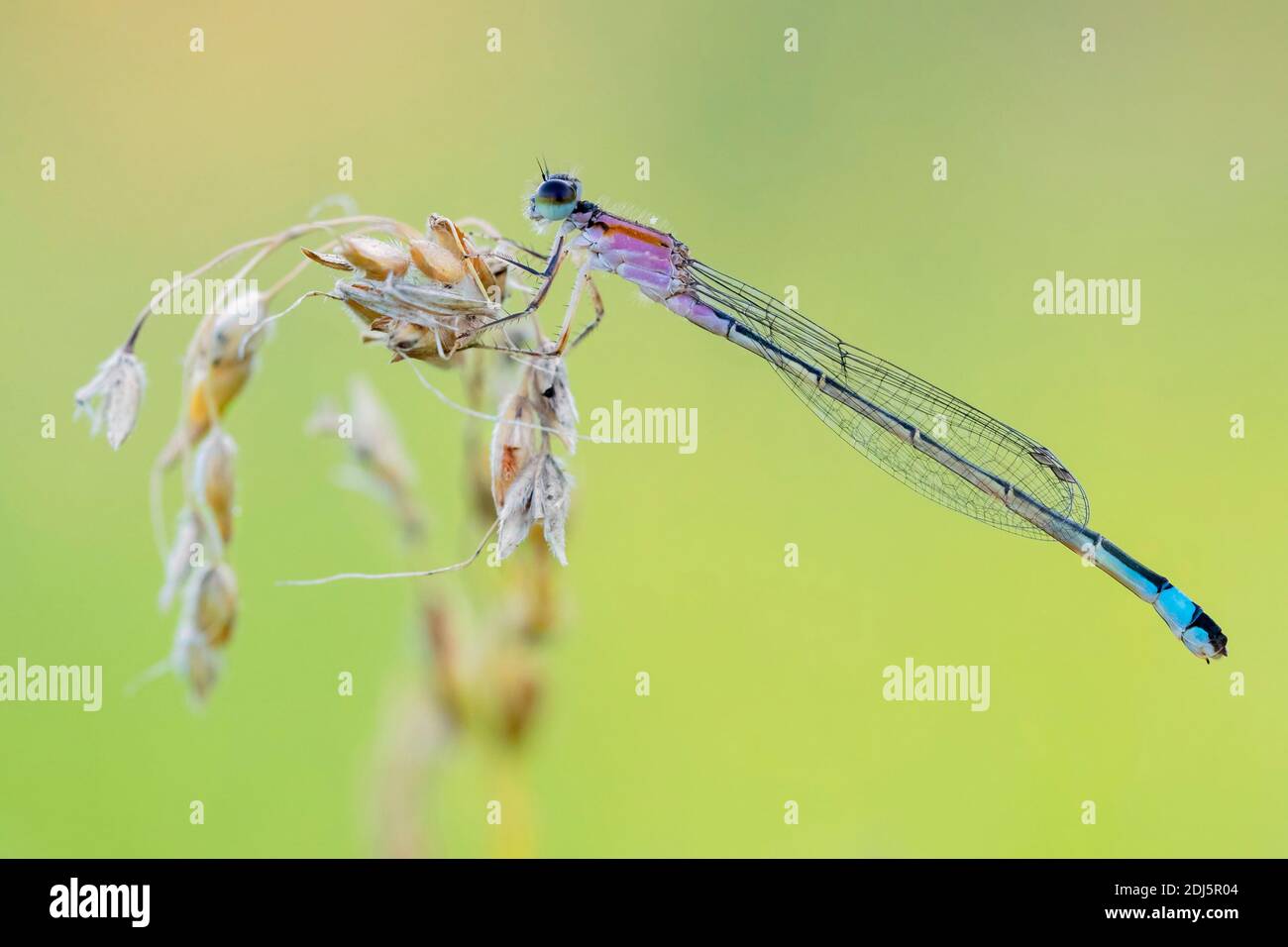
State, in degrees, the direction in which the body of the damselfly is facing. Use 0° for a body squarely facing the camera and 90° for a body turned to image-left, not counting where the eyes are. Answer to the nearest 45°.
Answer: approximately 90°
